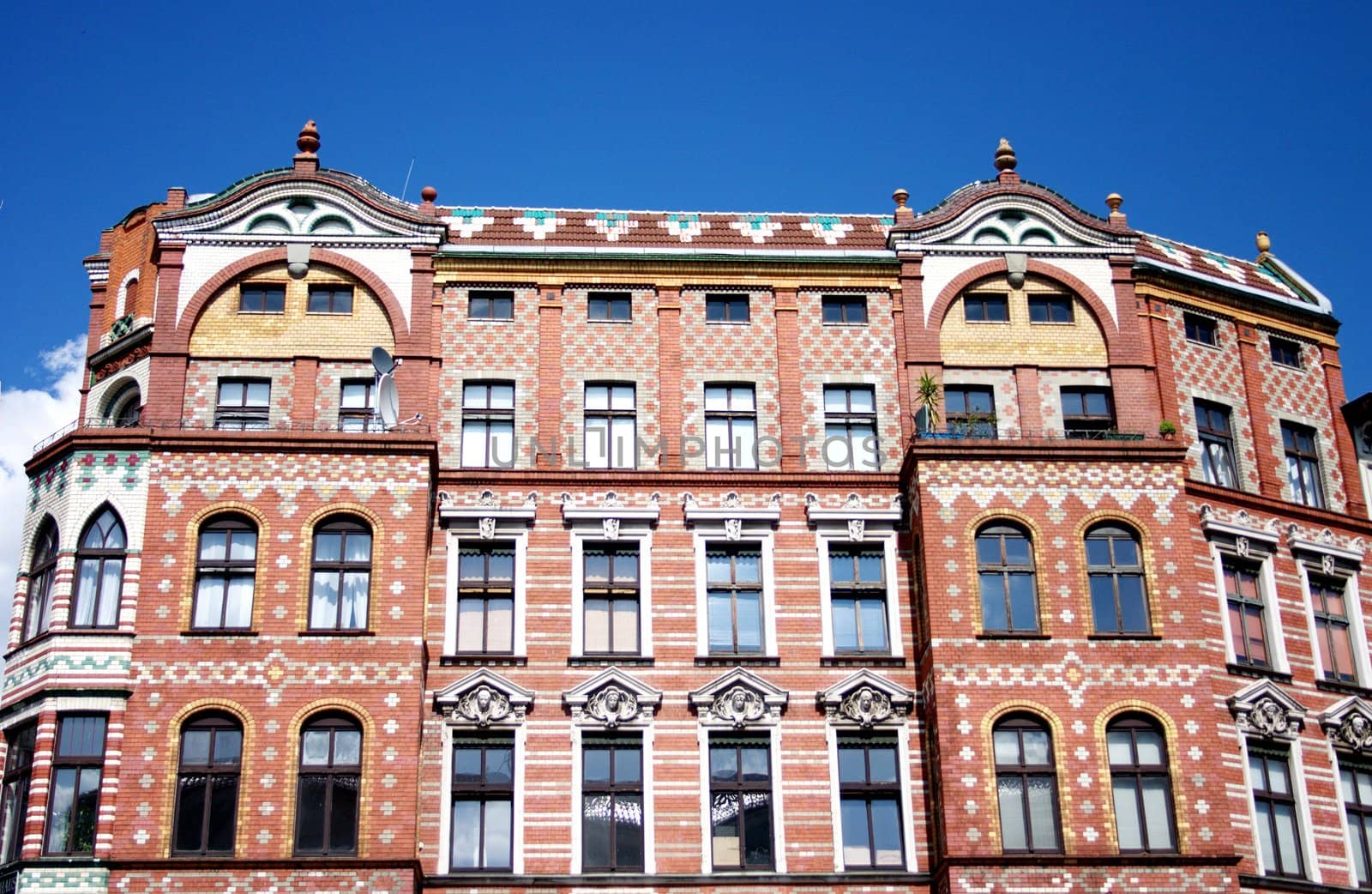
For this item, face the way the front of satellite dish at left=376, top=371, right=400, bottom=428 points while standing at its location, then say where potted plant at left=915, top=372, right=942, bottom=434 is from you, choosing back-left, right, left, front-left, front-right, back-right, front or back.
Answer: front-left

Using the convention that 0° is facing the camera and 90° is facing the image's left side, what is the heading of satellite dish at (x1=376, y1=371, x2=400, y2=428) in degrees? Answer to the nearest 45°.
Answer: approximately 315°

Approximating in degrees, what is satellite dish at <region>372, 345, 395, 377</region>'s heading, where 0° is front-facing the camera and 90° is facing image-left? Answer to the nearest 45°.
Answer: approximately 315°
